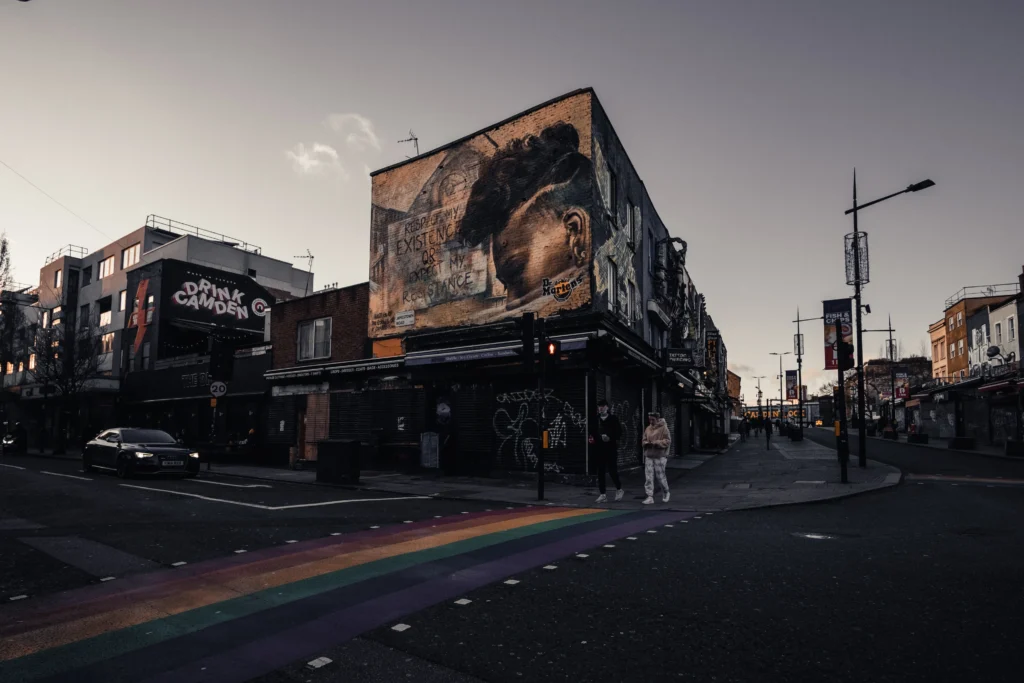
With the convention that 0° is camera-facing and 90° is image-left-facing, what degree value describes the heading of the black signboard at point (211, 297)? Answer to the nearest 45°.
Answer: approximately 315°

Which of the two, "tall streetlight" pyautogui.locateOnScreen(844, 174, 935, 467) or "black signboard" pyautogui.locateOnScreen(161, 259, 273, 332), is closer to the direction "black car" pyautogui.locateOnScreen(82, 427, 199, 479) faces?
the tall streetlight

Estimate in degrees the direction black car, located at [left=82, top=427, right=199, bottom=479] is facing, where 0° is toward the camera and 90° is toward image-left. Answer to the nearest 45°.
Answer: approximately 315°

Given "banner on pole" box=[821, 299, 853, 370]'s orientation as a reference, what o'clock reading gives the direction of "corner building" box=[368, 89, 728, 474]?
The corner building is roughly at 2 o'clock from the banner on pole.

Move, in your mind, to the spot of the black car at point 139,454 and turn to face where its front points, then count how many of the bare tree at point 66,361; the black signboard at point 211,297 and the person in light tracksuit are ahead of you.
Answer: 1

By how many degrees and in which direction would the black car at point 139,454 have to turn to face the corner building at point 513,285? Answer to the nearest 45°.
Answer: approximately 45° to its left

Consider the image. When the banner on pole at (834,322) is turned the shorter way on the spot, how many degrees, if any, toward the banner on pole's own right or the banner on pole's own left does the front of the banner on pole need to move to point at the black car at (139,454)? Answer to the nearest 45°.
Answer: approximately 45° to the banner on pole's own right

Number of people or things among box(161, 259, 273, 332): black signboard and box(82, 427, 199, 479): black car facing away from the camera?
0

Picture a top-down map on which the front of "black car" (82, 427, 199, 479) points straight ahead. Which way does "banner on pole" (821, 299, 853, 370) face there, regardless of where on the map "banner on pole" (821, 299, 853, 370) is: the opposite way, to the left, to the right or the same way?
to the right

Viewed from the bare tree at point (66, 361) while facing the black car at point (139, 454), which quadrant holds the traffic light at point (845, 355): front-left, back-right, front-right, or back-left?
front-left

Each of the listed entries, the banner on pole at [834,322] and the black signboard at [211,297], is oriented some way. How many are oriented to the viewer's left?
0

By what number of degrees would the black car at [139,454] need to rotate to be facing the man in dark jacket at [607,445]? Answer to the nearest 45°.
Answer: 0° — it already faces them

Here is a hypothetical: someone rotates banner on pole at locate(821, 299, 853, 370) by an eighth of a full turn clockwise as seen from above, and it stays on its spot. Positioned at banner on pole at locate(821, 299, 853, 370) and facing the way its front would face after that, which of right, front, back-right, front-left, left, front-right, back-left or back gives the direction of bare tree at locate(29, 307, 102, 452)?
front-right

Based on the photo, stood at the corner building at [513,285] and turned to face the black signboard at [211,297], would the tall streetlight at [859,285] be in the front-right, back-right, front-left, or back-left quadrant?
back-right

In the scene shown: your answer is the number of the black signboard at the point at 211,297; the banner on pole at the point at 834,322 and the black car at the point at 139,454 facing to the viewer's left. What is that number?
0

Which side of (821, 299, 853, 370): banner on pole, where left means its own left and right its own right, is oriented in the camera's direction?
front

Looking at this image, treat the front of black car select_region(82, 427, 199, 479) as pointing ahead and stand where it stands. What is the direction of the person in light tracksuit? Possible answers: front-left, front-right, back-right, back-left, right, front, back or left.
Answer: front
